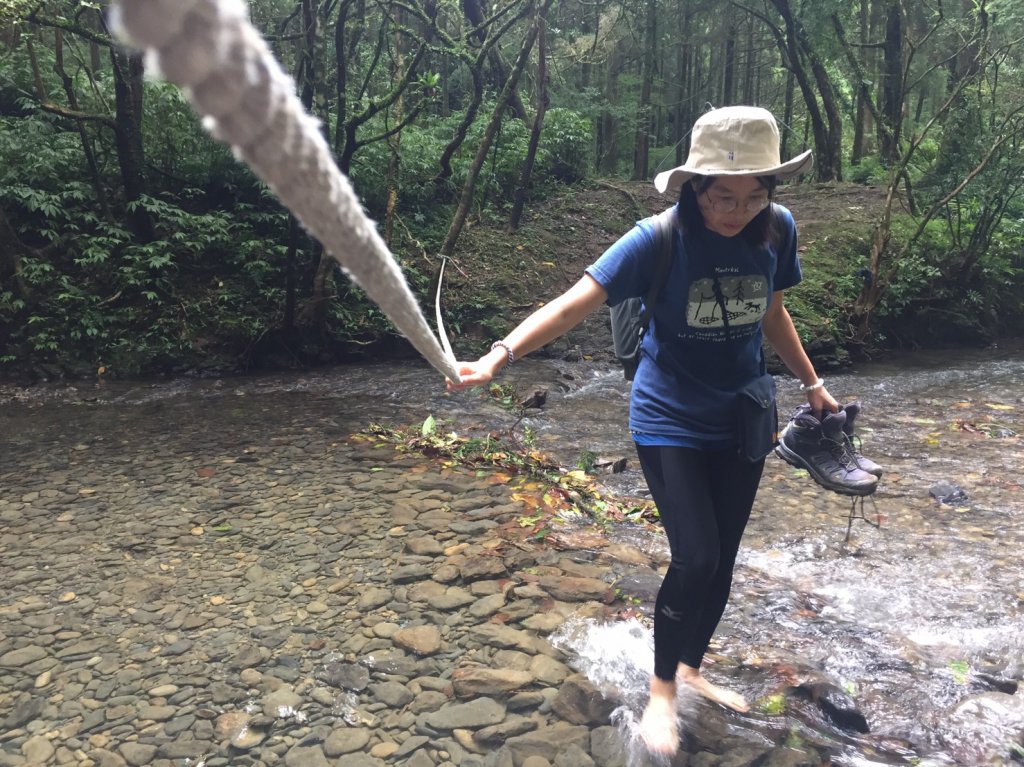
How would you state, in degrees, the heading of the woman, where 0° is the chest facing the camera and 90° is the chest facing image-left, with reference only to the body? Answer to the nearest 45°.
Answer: approximately 315°

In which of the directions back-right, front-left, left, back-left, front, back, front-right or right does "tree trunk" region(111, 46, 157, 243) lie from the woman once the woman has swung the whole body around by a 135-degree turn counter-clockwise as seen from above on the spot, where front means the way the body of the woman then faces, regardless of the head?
front-left

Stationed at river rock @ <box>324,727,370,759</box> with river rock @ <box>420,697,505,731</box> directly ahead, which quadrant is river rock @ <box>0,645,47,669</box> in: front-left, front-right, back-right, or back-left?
back-left

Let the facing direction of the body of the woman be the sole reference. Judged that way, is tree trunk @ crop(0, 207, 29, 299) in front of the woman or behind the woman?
behind

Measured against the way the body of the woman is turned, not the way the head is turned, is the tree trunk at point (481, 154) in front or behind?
behind

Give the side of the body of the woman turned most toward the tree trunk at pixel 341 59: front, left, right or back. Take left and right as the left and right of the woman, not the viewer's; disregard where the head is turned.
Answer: back
